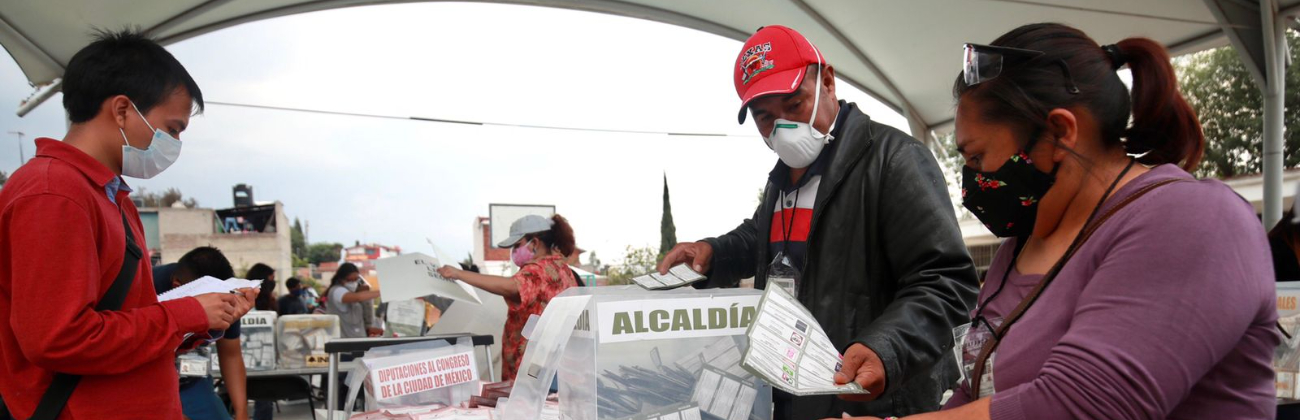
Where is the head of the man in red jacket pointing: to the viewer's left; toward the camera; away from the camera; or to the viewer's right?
to the viewer's right

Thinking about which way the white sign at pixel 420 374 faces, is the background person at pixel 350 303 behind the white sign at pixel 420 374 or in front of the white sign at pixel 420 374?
behind

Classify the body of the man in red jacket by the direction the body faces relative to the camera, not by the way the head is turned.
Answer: to the viewer's right

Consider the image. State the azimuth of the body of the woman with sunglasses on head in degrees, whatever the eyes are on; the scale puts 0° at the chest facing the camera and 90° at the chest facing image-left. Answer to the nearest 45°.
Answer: approximately 90°

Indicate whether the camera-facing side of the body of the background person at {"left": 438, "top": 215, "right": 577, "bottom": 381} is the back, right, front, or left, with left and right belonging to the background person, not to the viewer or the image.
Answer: left

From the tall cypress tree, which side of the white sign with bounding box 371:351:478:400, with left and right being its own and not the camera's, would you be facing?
back

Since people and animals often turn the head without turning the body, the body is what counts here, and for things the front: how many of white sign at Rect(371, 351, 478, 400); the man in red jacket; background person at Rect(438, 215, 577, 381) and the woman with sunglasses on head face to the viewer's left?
2

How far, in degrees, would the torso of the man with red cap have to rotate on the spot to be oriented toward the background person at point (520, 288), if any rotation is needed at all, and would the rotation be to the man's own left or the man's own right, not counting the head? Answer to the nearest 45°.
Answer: approximately 90° to the man's own right

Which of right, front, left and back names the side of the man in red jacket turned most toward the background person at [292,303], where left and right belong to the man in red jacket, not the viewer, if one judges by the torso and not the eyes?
left
